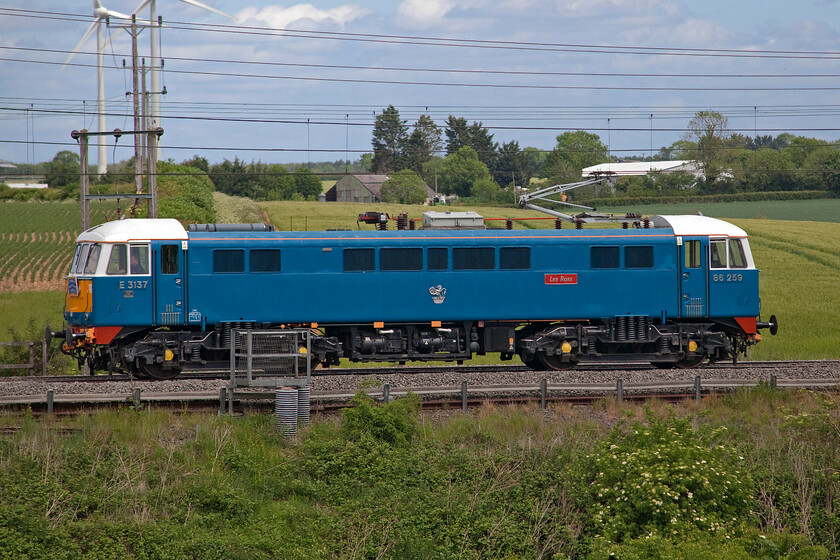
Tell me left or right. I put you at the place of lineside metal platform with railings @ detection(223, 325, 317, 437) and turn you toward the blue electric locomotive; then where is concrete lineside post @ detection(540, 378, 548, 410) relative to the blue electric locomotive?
right

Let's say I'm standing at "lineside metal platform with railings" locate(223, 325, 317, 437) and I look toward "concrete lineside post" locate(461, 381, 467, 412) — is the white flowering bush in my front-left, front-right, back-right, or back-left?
front-right

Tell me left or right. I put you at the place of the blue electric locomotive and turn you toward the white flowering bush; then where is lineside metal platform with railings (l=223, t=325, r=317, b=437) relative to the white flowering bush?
right
